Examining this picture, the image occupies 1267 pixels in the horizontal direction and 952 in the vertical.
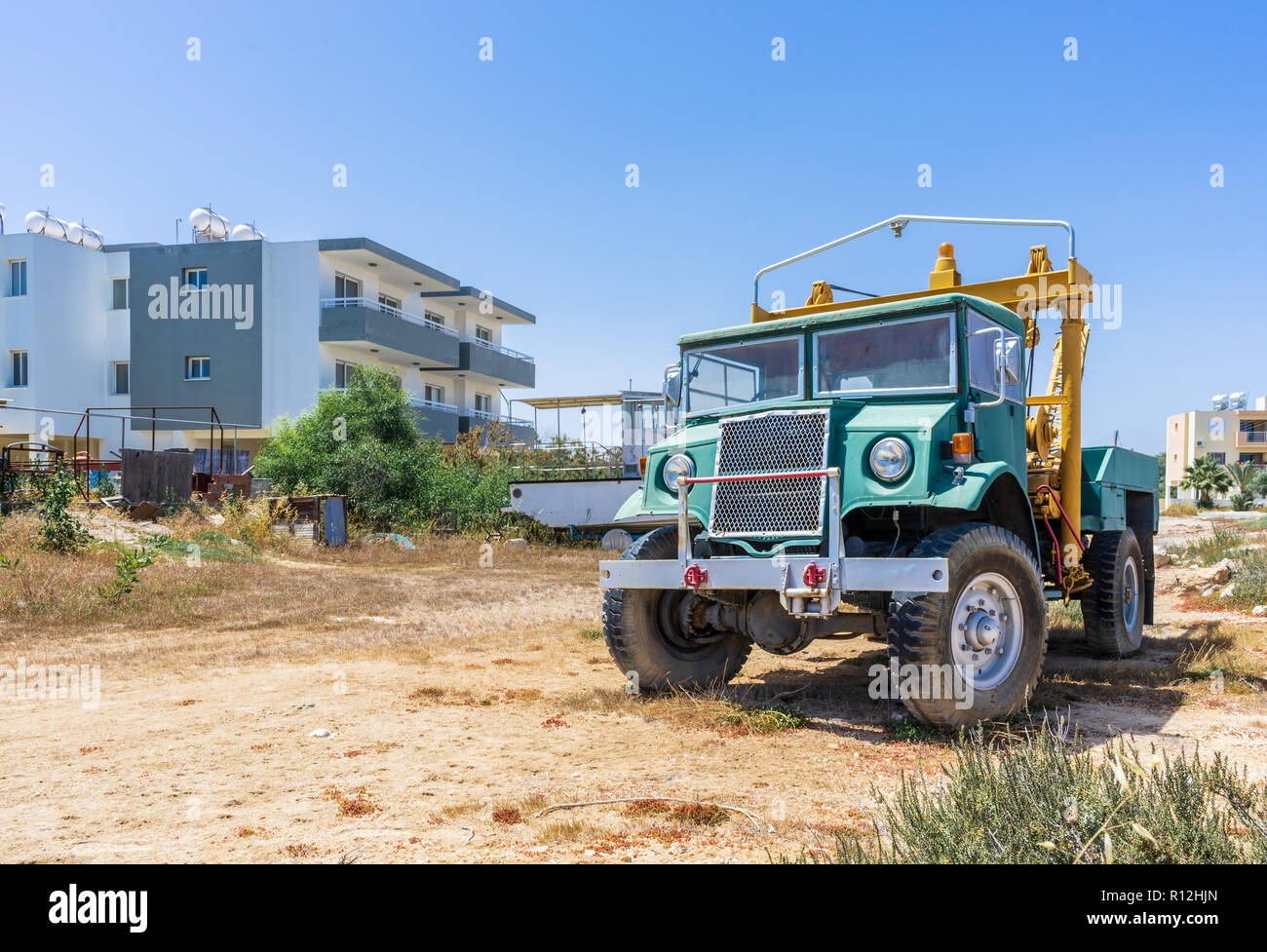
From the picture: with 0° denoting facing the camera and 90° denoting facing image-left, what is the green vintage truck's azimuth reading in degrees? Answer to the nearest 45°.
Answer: approximately 45°

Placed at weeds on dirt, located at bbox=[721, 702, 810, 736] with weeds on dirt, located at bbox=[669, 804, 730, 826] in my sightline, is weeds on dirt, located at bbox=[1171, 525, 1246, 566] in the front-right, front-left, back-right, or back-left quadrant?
back-left

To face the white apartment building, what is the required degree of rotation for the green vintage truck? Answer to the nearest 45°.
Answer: approximately 90° to its right

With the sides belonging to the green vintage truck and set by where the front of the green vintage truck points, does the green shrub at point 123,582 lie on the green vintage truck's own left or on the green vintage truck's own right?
on the green vintage truck's own right

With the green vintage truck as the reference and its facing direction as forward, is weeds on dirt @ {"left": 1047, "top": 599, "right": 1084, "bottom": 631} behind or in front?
behind

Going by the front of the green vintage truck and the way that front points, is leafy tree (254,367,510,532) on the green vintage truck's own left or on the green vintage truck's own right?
on the green vintage truck's own right

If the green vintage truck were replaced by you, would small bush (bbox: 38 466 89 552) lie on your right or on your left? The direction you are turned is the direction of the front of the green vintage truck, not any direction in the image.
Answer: on your right

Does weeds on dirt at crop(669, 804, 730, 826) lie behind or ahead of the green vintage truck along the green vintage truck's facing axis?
ahead

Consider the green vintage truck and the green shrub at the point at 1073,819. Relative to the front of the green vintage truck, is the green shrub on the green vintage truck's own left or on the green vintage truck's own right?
on the green vintage truck's own left

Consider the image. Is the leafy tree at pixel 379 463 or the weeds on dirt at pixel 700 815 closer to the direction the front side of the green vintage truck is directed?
the weeds on dirt
